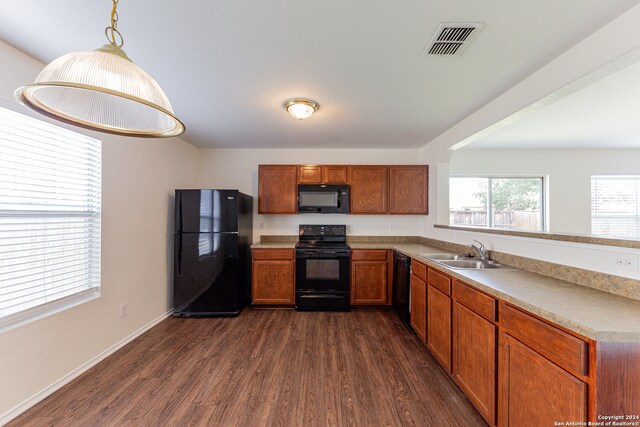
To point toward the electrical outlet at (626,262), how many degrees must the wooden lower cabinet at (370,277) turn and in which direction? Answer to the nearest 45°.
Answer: approximately 45° to its left

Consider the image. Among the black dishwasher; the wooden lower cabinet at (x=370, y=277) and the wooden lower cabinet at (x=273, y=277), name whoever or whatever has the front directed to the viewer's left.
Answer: the black dishwasher

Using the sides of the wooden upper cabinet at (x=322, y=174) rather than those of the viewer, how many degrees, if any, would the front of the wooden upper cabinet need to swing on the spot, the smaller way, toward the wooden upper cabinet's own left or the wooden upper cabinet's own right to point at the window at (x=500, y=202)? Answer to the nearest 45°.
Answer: approximately 90° to the wooden upper cabinet's own left

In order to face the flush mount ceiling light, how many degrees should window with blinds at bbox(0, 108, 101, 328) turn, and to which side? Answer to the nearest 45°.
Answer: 0° — it already faces it

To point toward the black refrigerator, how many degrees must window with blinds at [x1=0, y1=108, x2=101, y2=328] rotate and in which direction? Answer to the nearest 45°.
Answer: approximately 45° to its left

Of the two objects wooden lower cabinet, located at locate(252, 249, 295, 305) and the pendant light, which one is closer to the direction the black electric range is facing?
the pendant light

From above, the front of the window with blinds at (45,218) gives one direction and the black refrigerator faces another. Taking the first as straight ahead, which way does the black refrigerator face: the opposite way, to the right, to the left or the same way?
to the right

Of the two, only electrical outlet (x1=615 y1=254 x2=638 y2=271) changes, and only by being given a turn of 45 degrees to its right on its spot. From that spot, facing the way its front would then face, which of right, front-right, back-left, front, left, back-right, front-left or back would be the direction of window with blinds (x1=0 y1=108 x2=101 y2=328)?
front-left

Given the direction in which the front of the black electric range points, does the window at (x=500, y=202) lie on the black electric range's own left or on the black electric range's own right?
on the black electric range's own left

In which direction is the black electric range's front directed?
toward the camera

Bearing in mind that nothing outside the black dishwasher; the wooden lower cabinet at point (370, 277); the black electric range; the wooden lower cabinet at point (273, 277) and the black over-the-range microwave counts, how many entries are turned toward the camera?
4

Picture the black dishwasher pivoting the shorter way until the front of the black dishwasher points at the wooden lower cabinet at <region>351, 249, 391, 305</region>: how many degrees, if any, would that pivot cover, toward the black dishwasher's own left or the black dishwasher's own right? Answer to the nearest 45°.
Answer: approximately 45° to the black dishwasher's own right

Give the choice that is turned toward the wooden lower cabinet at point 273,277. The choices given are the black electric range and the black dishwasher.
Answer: the black dishwasher

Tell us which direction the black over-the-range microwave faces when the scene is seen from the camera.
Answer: facing the viewer

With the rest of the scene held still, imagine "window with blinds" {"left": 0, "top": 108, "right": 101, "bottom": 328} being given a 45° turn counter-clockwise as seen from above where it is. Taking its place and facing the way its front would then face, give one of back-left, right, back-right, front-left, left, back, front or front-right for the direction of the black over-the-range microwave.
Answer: front

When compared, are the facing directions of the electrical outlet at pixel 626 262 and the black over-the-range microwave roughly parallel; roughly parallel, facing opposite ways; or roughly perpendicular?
roughly perpendicular

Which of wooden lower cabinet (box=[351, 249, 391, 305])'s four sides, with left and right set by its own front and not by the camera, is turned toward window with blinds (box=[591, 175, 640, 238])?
left
